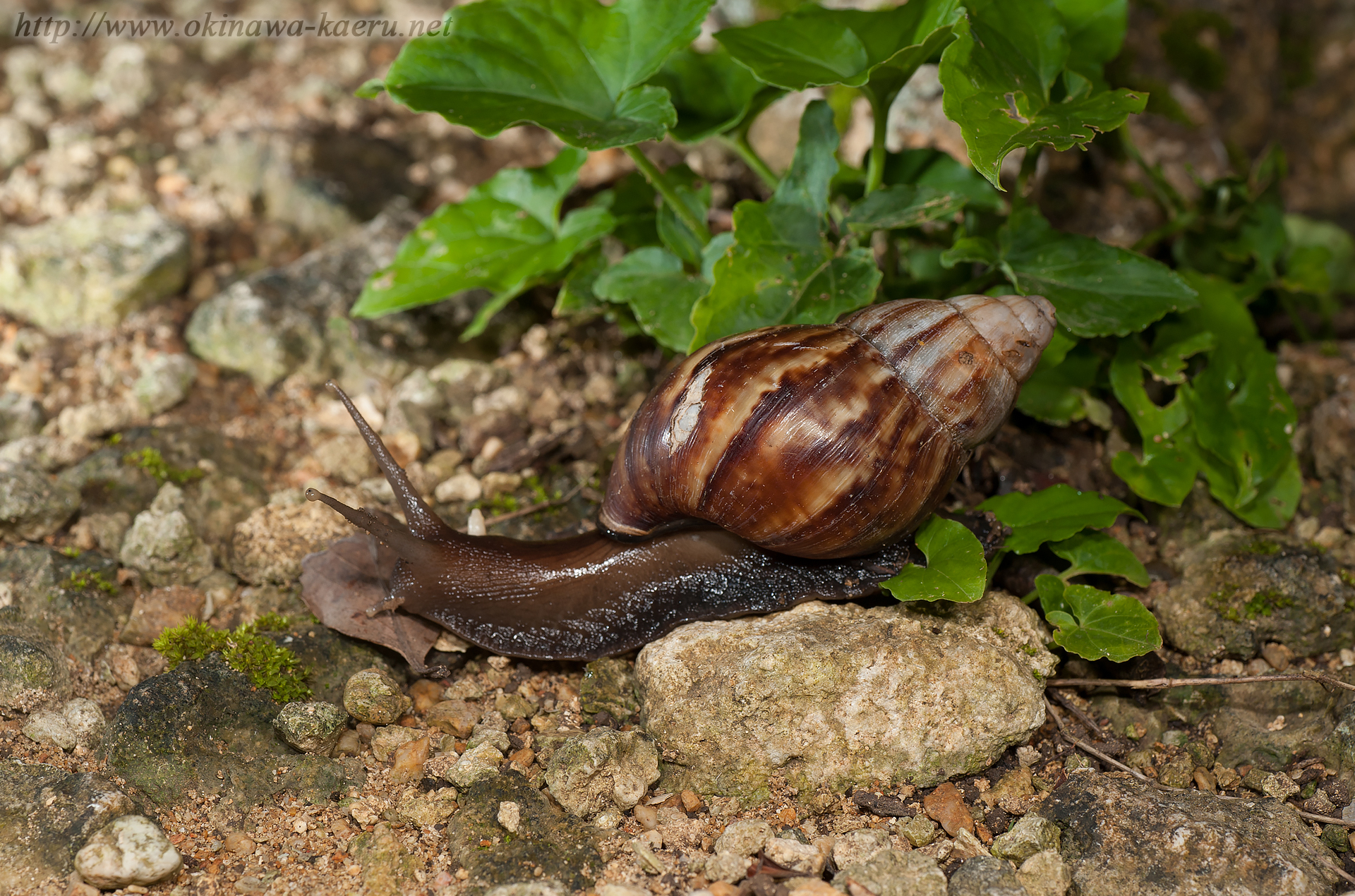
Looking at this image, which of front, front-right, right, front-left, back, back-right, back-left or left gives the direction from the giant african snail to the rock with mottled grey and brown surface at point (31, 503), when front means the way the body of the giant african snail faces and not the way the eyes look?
front

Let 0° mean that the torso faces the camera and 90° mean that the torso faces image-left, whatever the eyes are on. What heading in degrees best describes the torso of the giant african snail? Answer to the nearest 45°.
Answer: approximately 90°

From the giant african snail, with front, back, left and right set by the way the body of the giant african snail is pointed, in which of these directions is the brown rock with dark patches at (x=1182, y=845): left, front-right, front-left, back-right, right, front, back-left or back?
back-left

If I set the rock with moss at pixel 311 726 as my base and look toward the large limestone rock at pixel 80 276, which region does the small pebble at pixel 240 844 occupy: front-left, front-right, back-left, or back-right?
back-left

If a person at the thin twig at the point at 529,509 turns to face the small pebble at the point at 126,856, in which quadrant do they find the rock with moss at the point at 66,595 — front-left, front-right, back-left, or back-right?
front-right

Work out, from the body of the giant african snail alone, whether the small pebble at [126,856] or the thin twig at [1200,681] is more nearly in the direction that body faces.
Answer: the small pebble

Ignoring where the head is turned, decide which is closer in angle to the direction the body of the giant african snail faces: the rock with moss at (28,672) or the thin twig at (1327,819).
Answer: the rock with moss

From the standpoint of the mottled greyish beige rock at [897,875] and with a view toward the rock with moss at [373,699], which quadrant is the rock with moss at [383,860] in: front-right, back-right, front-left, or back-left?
front-left

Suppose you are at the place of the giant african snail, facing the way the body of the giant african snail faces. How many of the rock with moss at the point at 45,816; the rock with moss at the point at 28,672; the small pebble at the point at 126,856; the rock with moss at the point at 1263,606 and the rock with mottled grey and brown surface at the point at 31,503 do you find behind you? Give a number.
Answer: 1

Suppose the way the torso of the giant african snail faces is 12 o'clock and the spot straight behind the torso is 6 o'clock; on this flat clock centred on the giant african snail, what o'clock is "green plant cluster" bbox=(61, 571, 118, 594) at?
The green plant cluster is roughly at 12 o'clock from the giant african snail.

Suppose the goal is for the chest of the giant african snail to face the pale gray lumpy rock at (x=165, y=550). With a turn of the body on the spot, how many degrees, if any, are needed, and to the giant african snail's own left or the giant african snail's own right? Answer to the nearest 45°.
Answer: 0° — it already faces it

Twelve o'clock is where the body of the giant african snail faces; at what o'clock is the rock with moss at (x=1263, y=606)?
The rock with moss is roughly at 6 o'clock from the giant african snail.

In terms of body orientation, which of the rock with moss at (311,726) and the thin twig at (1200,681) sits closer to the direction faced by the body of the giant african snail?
the rock with moss

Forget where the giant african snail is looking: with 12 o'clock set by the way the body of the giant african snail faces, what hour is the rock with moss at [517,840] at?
The rock with moss is roughly at 10 o'clock from the giant african snail.

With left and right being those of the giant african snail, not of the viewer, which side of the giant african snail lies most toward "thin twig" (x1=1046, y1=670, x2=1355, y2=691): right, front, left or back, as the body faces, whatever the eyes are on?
back

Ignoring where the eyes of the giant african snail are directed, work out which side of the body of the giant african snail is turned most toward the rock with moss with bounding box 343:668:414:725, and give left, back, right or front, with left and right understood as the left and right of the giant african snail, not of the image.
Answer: front
